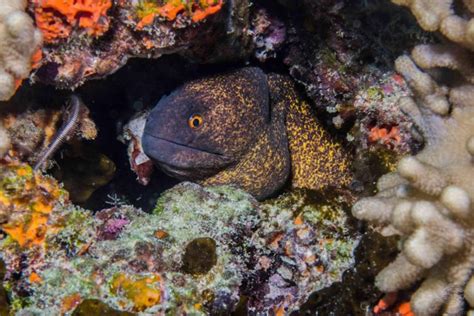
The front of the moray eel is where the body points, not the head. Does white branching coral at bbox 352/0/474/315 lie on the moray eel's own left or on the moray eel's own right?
on the moray eel's own left

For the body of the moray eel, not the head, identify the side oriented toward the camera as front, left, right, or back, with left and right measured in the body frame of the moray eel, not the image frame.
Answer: left
